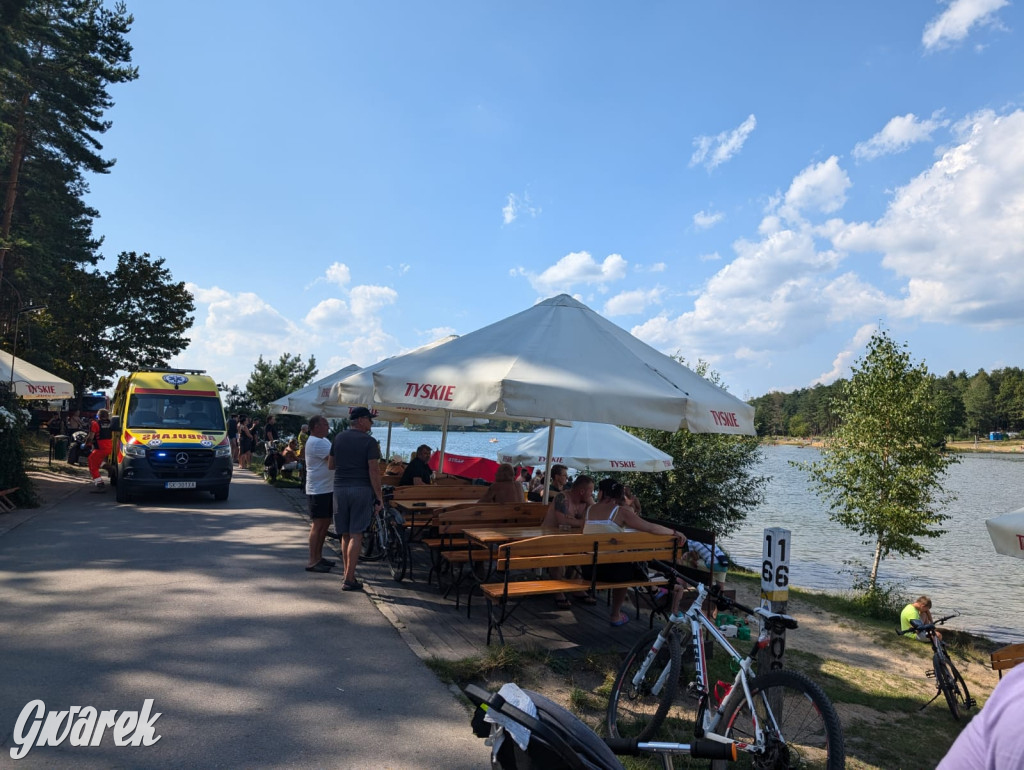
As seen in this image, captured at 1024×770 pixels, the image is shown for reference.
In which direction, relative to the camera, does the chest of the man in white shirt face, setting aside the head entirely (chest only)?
to the viewer's right

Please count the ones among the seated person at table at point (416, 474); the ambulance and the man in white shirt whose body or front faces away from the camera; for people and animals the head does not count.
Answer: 0

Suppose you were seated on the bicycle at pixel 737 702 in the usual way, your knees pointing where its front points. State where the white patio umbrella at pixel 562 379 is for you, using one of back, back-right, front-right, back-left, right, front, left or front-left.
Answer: front

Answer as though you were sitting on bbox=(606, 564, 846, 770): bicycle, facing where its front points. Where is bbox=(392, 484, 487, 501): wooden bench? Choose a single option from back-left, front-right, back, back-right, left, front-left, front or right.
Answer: front

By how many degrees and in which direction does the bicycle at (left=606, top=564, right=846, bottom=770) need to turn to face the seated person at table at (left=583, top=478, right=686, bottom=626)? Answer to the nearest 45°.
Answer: approximately 45° to its right

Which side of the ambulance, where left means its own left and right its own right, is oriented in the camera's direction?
front

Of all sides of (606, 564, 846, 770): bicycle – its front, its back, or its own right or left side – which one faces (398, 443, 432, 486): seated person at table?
front

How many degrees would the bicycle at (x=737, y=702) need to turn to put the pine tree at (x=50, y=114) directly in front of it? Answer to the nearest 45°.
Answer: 0° — it already faces it

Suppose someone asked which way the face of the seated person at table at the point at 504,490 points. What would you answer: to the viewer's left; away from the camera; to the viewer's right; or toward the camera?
away from the camera

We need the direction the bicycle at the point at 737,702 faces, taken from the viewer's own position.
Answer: facing away from the viewer and to the left of the viewer
